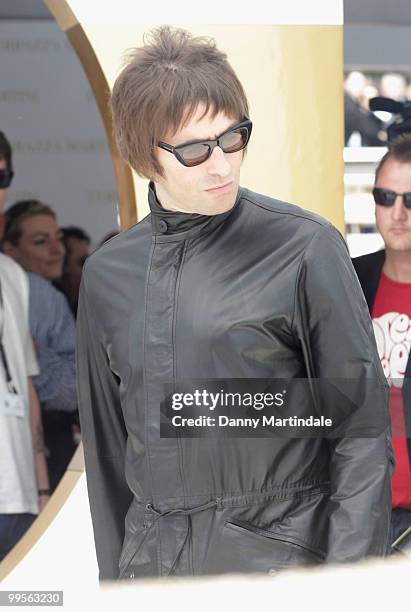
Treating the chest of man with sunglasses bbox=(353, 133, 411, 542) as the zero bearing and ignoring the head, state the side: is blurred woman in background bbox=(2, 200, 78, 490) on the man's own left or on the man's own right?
on the man's own right

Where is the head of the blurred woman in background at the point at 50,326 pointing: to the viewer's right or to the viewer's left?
to the viewer's right

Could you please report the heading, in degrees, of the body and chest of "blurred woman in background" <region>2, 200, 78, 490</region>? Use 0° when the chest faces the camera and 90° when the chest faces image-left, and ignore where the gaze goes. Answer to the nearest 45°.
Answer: approximately 315°

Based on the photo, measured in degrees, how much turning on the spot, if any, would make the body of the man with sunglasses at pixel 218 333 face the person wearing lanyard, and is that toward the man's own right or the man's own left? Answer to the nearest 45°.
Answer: approximately 90° to the man's own right

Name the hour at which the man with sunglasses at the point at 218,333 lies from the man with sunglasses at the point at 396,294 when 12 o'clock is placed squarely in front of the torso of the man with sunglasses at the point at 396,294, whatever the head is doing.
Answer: the man with sunglasses at the point at 218,333 is roughly at 1 o'clock from the man with sunglasses at the point at 396,294.
